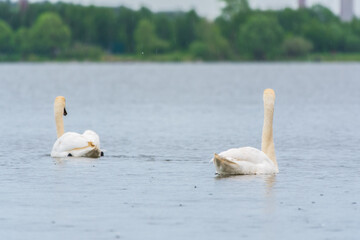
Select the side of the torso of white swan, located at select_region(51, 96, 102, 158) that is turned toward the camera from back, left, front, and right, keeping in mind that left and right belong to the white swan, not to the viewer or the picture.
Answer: left

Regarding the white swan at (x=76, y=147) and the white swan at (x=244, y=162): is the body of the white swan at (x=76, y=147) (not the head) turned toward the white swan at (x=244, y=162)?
no
